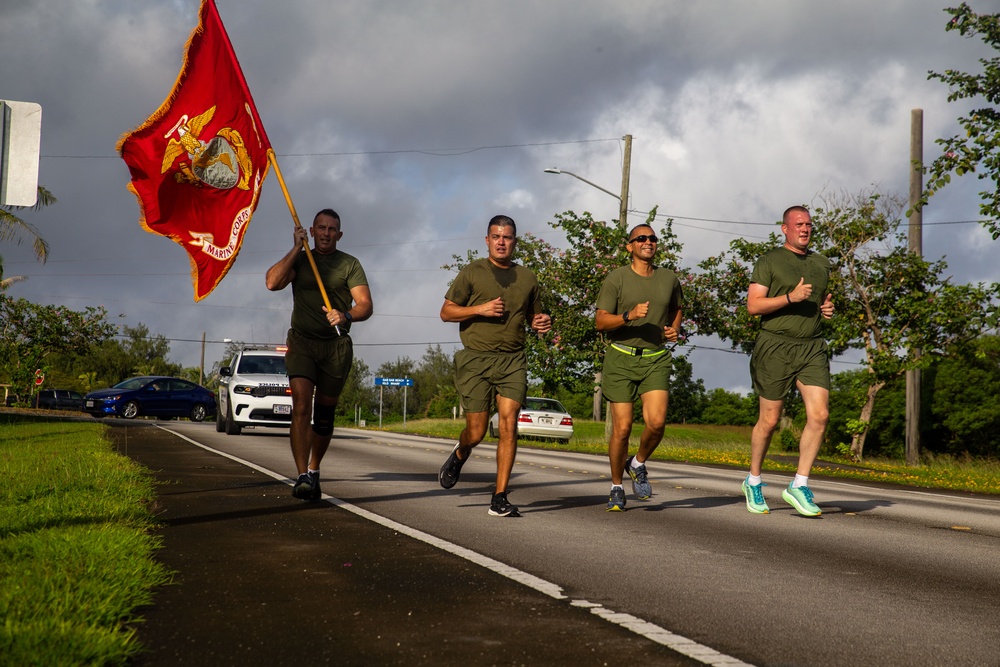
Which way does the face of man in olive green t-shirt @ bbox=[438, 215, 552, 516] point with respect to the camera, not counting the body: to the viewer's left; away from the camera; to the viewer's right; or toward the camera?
toward the camera

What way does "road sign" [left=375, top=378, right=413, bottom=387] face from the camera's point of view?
toward the camera

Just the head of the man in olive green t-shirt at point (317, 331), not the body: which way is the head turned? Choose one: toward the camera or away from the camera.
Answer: toward the camera

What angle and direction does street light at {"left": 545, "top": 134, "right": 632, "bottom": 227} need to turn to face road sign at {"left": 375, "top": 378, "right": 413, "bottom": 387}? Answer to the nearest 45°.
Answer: approximately 45° to its right

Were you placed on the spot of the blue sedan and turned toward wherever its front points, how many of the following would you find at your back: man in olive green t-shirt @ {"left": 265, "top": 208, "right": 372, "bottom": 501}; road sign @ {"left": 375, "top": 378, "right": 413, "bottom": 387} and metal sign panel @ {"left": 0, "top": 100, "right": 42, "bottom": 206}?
1

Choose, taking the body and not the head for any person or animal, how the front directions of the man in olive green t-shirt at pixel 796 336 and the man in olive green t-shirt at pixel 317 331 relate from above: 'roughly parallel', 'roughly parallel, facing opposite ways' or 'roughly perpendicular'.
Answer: roughly parallel

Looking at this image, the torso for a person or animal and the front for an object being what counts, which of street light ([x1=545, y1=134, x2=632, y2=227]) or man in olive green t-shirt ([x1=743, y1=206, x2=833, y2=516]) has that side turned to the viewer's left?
the street light

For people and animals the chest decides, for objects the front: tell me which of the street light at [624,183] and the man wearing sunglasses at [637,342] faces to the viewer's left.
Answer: the street light

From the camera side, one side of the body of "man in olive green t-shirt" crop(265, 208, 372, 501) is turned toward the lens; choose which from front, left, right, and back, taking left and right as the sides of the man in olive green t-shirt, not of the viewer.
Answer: front

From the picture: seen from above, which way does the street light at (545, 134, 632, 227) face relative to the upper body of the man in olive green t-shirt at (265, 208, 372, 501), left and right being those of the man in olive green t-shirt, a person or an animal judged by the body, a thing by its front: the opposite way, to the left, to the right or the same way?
to the right

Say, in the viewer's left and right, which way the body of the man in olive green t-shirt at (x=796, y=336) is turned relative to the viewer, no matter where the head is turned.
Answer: facing the viewer and to the right of the viewer

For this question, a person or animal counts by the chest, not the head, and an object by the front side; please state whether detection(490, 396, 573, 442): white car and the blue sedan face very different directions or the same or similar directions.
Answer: very different directions

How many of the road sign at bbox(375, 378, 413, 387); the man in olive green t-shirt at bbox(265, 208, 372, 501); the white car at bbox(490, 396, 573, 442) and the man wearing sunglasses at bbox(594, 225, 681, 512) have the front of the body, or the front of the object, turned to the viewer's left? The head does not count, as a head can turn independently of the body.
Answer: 0

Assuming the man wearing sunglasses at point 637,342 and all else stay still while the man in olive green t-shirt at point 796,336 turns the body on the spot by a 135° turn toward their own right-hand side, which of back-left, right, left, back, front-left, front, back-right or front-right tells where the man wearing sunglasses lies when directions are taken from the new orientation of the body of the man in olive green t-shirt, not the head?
front

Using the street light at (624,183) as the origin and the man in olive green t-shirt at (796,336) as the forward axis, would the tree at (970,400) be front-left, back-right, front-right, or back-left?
front-left

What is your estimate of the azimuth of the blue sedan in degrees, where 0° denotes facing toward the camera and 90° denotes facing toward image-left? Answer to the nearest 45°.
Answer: approximately 45°

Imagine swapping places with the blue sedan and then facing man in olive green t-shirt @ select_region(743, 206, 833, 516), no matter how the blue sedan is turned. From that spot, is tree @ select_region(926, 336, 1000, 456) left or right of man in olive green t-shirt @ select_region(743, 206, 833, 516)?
left
